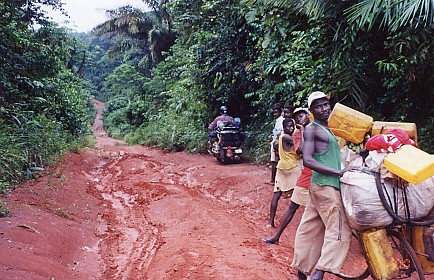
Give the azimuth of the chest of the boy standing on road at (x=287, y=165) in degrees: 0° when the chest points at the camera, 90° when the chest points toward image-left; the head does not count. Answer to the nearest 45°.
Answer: approximately 315°

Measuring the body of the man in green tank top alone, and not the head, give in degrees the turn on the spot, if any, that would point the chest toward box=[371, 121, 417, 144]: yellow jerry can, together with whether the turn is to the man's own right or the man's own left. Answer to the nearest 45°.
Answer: approximately 90° to the man's own left
